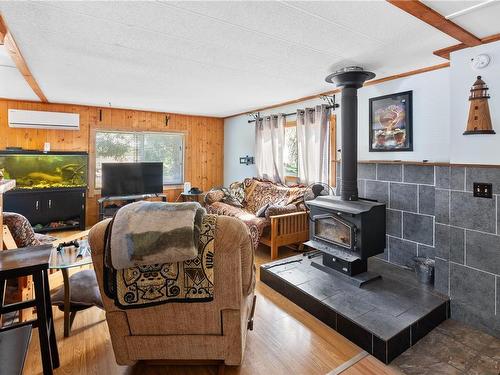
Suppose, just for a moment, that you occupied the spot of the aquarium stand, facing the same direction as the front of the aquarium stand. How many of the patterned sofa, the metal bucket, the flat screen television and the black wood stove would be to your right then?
0

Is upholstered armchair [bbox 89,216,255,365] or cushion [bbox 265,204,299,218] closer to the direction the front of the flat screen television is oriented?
the upholstered armchair

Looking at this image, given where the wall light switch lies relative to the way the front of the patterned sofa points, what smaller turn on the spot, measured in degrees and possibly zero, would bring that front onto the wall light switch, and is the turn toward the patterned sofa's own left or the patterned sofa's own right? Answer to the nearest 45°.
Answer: approximately 90° to the patterned sofa's own left

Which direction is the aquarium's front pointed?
toward the camera

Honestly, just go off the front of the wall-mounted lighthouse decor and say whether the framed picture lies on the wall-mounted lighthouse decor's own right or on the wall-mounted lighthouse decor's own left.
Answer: on the wall-mounted lighthouse decor's own right

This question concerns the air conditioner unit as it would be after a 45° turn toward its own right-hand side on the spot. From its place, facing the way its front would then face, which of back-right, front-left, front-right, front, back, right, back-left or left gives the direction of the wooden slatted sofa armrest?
left

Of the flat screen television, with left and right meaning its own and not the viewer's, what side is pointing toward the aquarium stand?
right

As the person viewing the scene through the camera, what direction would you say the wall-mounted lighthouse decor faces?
facing the viewer and to the left of the viewer

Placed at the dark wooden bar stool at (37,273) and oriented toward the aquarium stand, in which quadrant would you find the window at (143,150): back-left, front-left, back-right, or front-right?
front-right

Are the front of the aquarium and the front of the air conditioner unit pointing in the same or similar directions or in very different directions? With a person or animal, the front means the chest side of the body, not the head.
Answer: same or similar directions

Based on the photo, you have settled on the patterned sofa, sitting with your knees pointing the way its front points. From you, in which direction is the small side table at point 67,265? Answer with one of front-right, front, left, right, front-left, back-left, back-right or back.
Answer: front

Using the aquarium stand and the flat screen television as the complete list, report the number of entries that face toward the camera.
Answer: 2

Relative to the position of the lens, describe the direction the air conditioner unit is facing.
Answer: facing the viewer

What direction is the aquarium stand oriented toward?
toward the camera

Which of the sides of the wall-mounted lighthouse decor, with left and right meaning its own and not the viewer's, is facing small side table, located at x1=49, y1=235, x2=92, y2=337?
front
